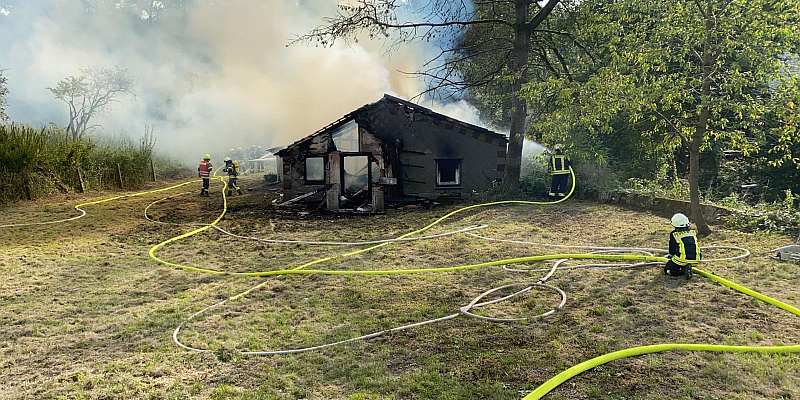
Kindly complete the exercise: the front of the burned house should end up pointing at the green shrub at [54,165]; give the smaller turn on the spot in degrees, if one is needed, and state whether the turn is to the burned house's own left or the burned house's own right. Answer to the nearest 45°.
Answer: approximately 90° to the burned house's own right

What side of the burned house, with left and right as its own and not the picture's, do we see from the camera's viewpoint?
front

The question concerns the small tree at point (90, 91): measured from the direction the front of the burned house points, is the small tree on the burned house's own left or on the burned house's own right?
on the burned house's own right

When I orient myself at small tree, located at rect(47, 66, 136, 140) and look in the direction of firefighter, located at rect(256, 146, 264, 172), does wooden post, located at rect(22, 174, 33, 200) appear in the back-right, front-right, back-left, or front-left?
front-right

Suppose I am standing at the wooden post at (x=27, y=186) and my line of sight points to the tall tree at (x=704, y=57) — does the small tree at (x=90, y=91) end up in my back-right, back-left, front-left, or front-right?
back-left

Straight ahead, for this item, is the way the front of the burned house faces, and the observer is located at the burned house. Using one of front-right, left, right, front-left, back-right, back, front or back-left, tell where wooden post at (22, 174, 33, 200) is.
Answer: right
